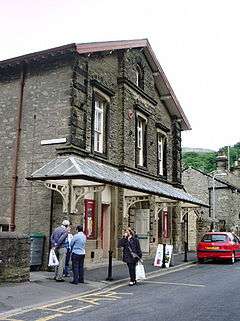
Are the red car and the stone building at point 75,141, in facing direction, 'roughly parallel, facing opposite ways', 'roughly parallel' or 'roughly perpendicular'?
roughly perpendicular

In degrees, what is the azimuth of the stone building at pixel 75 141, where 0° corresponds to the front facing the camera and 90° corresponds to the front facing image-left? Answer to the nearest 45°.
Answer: approximately 315°
